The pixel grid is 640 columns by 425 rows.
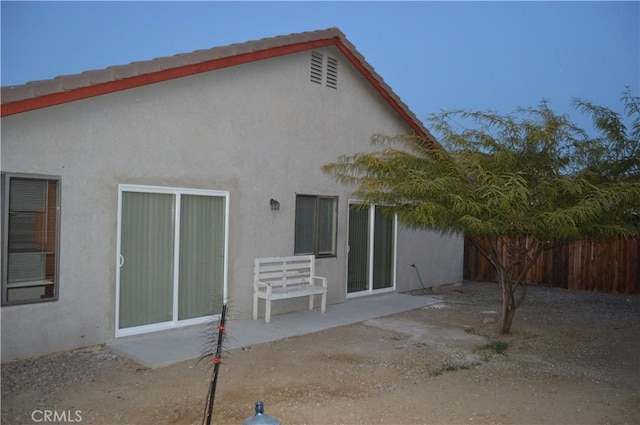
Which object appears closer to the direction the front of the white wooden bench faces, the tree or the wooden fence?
the tree

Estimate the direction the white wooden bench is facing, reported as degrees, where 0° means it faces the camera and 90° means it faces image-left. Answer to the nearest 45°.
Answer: approximately 315°
